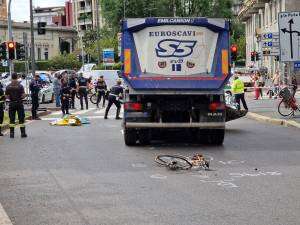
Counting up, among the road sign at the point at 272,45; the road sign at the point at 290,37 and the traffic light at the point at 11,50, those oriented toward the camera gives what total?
3

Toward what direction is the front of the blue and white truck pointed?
away from the camera

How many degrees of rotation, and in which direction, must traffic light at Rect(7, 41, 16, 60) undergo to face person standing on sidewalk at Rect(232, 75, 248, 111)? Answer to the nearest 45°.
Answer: approximately 45° to its left

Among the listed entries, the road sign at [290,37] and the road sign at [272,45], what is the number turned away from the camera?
0

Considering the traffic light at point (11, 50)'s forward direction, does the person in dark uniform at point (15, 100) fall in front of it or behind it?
in front

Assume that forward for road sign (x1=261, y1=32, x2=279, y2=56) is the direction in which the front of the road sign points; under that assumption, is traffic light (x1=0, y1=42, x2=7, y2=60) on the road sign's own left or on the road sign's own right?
on the road sign's own right
